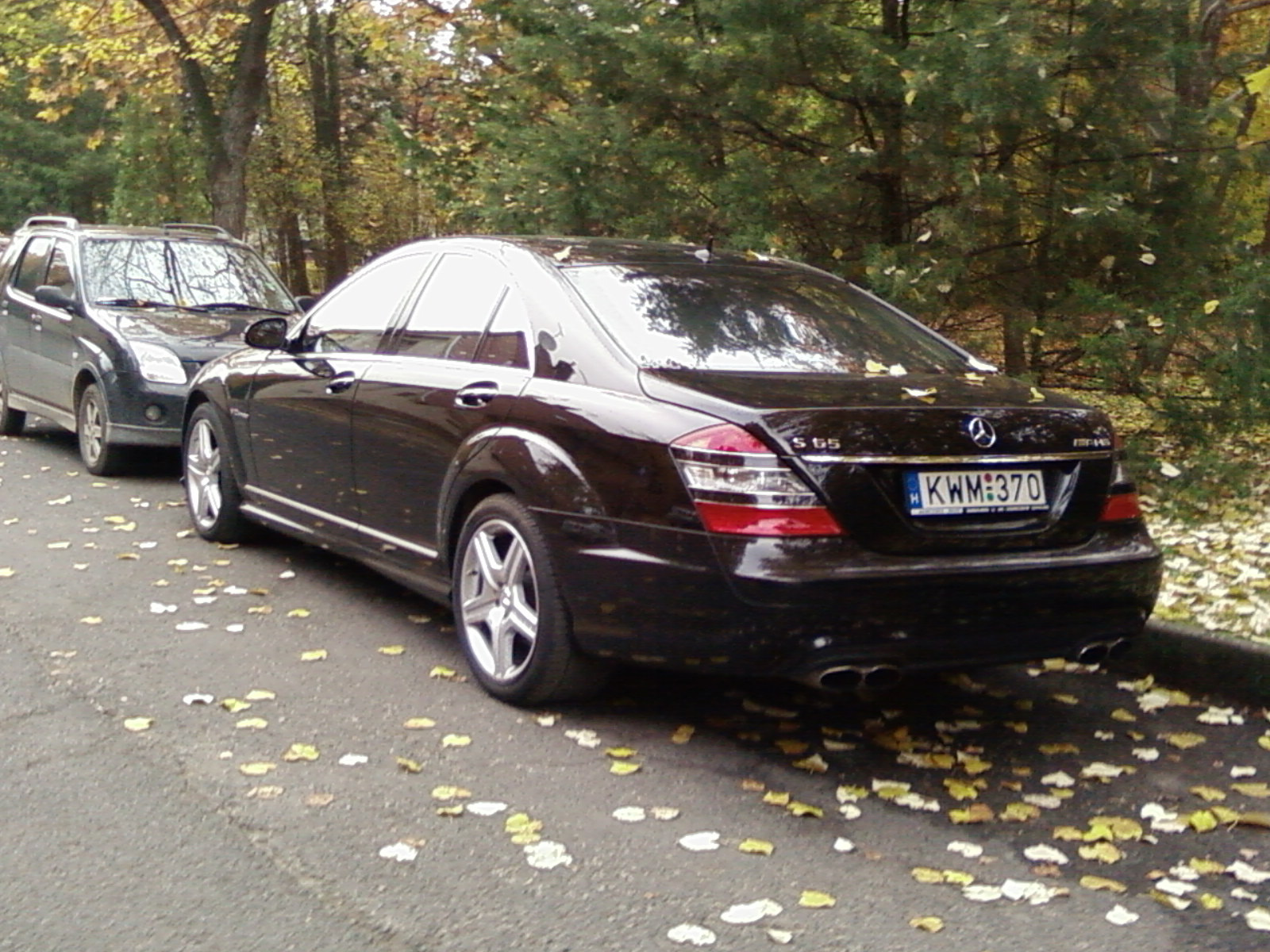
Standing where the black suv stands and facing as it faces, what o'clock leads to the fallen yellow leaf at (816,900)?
The fallen yellow leaf is roughly at 1 o'clock from the black suv.

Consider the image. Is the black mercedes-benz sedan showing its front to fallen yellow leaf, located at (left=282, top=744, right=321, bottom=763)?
no

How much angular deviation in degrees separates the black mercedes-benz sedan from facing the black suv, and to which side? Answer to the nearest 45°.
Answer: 0° — it already faces it

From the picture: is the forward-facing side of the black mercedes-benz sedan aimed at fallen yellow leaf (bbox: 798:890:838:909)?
no

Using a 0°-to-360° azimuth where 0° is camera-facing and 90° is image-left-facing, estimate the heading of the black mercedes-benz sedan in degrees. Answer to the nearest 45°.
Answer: approximately 135°

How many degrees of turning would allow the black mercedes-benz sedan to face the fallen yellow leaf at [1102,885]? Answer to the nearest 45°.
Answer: approximately 180°

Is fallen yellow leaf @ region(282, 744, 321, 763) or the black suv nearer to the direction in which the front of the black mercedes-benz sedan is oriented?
the black suv

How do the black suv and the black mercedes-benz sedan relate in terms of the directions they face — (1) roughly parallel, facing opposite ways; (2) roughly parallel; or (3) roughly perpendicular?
roughly parallel, facing opposite ways

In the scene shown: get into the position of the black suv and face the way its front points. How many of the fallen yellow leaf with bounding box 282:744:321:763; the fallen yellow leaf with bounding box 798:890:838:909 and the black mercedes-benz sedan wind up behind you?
0

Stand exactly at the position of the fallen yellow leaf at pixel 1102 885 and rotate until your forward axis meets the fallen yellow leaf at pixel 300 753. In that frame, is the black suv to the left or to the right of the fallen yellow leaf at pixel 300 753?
right

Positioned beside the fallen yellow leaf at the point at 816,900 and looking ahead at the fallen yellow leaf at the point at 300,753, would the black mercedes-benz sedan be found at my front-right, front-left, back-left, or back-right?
front-right

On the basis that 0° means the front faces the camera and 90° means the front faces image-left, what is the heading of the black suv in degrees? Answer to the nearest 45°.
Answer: approximately 315°
